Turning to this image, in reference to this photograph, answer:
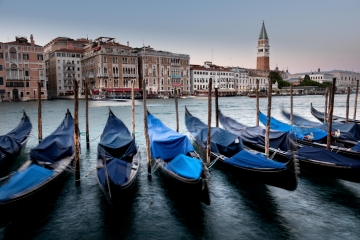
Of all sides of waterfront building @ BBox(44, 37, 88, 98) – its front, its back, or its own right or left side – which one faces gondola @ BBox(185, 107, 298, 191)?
front

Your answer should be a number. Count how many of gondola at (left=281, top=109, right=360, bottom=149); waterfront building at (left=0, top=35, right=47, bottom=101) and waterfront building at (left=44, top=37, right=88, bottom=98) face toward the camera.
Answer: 2

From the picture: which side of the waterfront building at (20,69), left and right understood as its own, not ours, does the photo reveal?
front

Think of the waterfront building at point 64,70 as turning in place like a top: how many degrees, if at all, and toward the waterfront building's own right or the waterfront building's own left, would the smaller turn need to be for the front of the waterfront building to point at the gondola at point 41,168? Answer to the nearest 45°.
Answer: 0° — it already faces it

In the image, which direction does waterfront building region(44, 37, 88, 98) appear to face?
toward the camera

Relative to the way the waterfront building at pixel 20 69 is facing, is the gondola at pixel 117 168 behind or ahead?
ahead

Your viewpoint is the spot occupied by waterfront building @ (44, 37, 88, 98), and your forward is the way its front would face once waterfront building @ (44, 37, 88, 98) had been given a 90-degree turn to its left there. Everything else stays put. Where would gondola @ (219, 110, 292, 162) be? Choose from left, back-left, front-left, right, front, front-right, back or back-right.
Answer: right

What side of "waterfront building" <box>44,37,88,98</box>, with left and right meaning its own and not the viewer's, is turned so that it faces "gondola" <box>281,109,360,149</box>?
front

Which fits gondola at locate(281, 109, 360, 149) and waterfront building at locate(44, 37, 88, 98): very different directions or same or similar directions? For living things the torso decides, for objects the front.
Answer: very different directions

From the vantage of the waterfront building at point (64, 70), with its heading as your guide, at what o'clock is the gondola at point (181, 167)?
The gondola is roughly at 12 o'clock from the waterfront building.
